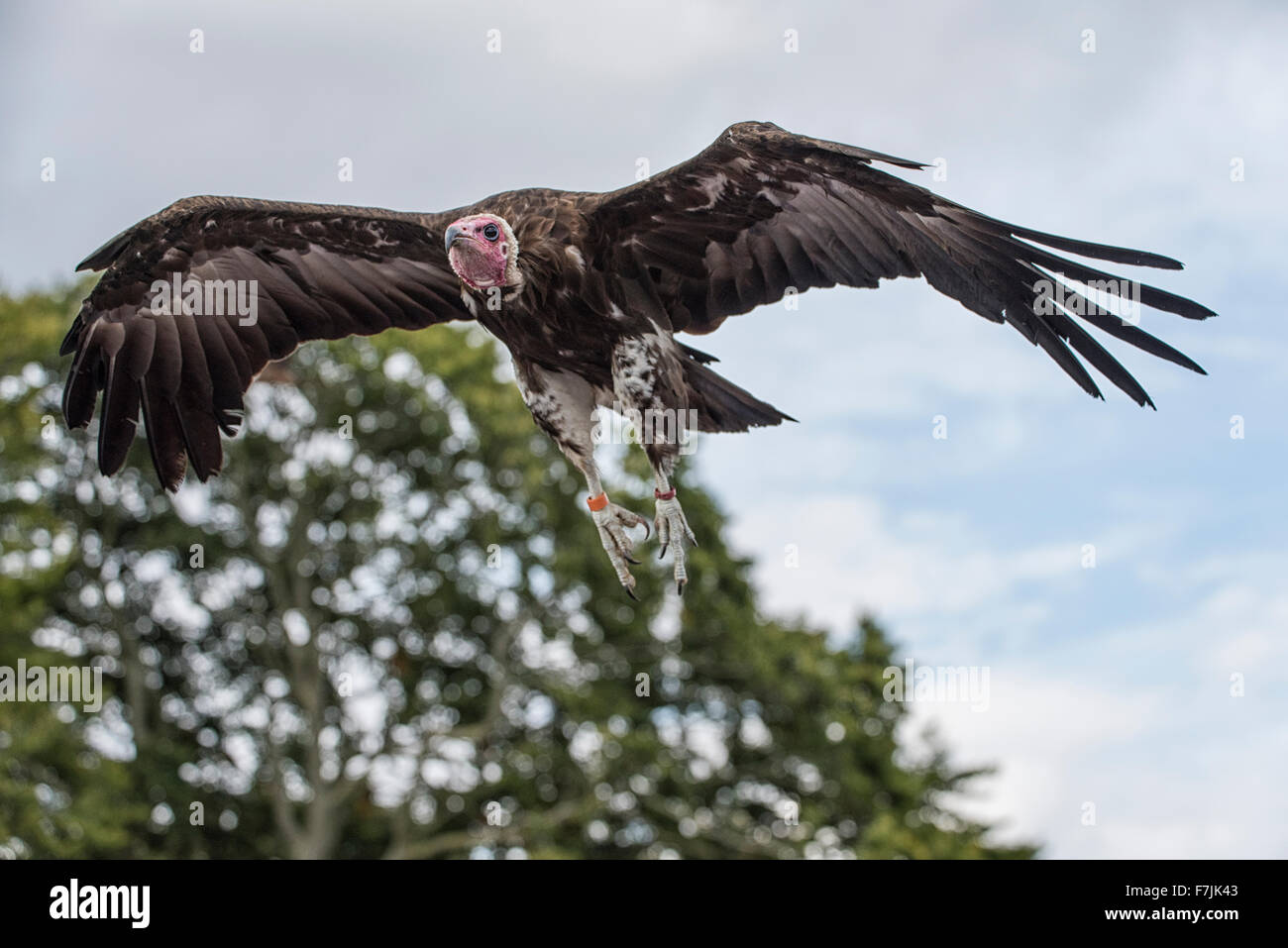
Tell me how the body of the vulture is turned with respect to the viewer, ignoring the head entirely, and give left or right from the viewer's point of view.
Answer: facing the viewer and to the left of the viewer

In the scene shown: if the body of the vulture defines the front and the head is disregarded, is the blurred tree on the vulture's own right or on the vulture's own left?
on the vulture's own right
